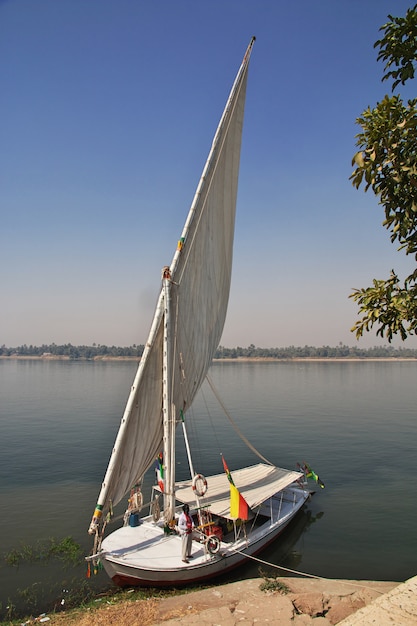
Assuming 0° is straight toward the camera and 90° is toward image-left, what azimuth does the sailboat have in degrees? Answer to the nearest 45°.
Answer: approximately 45°
